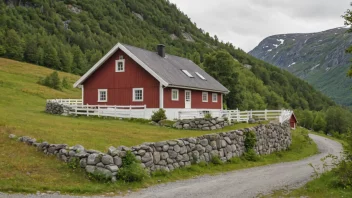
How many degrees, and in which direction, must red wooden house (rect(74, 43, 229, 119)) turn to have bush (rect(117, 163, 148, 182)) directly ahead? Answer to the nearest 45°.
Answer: approximately 45° to its right

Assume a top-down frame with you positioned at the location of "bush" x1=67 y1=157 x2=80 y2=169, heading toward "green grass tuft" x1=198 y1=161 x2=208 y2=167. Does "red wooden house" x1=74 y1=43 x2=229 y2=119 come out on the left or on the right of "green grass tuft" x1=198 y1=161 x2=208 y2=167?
left

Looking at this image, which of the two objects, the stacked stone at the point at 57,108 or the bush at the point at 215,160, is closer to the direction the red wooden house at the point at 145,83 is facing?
the bush

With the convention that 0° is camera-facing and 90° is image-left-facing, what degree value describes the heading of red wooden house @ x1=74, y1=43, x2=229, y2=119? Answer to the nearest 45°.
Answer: approximately 315°

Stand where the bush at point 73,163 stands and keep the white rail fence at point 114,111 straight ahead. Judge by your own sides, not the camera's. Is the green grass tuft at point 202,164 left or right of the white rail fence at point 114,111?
right

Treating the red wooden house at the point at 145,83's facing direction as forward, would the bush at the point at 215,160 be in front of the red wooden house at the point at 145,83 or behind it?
in front

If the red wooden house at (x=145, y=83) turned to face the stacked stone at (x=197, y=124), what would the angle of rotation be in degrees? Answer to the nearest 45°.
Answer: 0° — it already faces it

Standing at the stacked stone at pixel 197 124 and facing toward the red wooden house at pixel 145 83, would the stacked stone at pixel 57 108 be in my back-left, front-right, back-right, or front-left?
front-left

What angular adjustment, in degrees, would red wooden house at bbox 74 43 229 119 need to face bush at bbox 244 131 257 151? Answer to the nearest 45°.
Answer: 0° — it already faces it

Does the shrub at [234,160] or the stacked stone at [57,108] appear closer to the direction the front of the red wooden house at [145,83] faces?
the shrub

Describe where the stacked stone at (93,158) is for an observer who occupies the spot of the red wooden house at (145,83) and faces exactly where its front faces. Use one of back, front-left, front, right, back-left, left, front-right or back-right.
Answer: front-right

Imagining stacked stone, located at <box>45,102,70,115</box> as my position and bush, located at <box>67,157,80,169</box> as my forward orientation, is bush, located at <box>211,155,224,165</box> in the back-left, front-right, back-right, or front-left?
front-left

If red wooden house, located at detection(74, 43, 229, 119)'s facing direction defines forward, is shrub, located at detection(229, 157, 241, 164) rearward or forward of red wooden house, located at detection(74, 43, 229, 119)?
forward

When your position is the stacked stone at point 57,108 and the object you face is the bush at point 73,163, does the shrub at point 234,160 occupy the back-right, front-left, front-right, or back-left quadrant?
front-left
